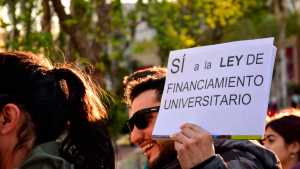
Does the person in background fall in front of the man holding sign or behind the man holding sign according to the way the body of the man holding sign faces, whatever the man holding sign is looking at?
behind

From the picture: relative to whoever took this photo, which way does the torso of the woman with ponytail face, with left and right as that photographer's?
facing to the left of the viewer
